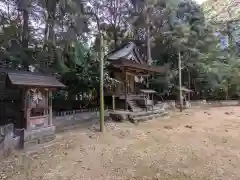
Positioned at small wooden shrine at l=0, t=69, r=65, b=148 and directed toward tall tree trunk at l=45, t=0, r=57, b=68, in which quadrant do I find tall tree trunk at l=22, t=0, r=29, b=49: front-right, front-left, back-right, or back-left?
front-left

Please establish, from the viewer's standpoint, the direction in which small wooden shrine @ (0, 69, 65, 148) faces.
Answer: facing the viewer and to the right of the viewer
